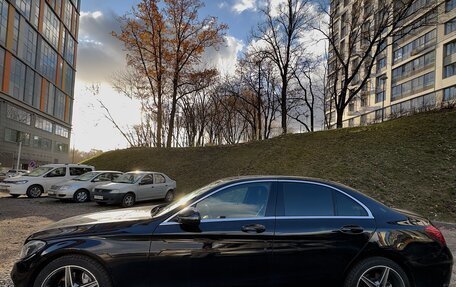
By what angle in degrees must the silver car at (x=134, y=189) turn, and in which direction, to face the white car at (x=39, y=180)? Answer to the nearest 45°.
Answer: approximately 90° to its right

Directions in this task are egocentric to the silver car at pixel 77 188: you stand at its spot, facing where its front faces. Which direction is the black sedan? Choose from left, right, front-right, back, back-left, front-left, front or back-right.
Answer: front-left

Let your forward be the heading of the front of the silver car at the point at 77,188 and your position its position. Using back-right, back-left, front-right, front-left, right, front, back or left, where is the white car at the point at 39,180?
right

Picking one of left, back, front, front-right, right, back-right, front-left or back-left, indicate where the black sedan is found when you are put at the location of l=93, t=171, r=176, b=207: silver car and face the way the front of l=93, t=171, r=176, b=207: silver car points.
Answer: front-left

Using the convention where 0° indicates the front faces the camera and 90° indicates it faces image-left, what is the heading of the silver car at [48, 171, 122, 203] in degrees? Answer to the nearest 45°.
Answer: approximately 45°

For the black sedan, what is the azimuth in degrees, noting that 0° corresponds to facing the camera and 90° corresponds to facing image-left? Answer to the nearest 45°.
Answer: approximately 90°

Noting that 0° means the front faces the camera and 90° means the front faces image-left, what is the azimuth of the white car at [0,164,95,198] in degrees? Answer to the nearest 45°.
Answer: approximately 45°

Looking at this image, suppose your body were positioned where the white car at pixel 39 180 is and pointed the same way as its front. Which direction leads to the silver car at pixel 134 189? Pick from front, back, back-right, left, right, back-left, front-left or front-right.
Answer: left
